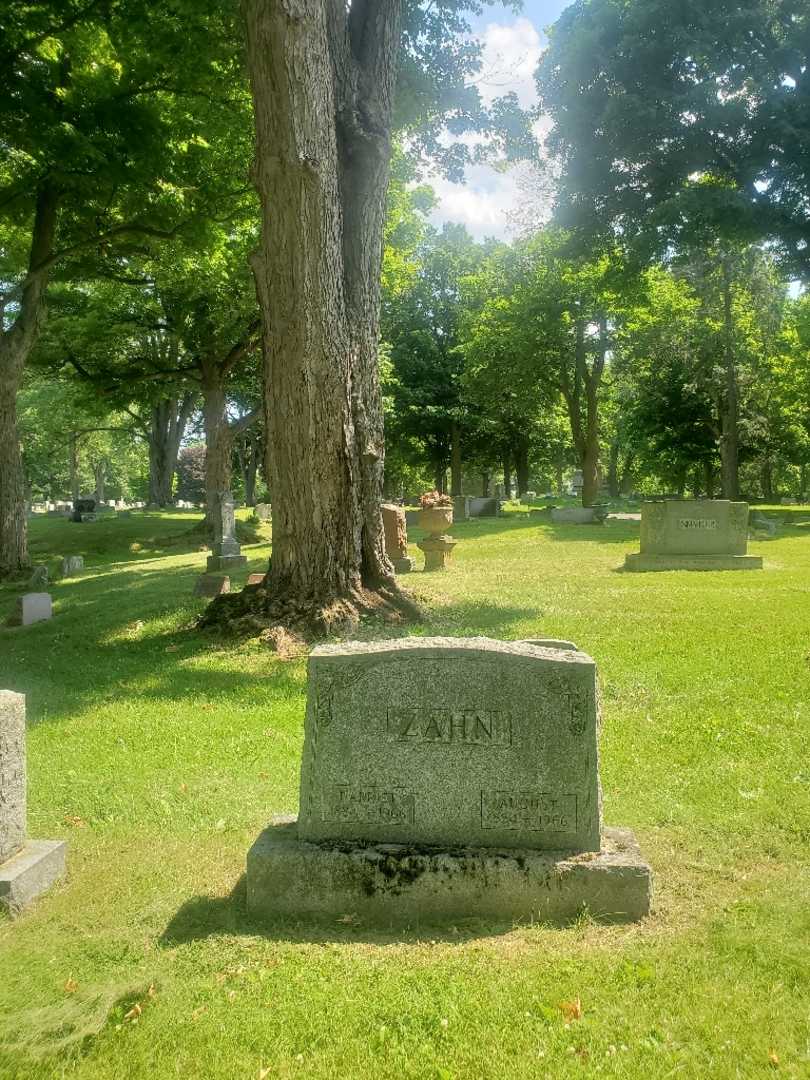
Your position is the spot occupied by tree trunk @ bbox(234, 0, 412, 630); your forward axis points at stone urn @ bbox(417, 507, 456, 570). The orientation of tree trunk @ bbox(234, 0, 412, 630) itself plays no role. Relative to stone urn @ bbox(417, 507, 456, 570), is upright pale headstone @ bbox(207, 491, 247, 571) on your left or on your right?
left

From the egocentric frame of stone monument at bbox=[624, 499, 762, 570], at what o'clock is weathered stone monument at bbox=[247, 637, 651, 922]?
The weathered stone monument is roughly at 12 o'clock from the stone monument.

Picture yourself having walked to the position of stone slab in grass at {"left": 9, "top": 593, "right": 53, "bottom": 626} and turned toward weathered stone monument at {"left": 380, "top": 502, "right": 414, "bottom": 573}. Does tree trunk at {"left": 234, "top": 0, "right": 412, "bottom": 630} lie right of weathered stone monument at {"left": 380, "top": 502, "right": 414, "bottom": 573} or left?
right

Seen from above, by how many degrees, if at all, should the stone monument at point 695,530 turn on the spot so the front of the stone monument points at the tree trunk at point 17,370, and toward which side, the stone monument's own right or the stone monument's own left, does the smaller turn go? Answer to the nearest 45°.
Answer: approximately 90° to the stone monument's own right

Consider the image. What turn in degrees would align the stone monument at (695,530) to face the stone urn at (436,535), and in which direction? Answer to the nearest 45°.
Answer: approximately 90° to its right

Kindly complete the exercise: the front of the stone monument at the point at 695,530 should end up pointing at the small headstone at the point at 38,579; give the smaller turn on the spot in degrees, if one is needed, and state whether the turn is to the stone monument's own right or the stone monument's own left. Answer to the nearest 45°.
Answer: approximately 90° to the stone monument's own right

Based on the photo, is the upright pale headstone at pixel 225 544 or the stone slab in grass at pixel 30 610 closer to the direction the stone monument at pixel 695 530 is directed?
the stone slab in grass

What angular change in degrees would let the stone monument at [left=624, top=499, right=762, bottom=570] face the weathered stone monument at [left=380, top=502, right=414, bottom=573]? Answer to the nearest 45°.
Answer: approximately 90° to its right

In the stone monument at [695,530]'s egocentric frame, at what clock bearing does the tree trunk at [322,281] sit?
The tree trunk is roughly at 1 o'clock from the stone monument.

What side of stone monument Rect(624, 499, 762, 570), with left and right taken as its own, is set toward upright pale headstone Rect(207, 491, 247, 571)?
right

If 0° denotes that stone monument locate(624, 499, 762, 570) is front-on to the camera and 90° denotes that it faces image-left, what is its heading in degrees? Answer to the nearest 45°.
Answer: approximately 0°
